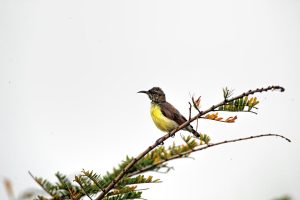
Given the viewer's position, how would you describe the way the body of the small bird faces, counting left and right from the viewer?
facing to the left of the viewer
